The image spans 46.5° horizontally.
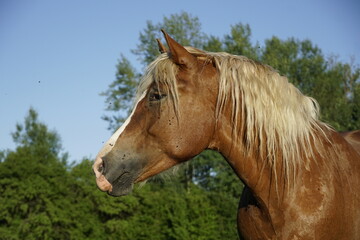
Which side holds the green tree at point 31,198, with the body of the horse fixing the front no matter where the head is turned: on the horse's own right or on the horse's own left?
on the horse's own right

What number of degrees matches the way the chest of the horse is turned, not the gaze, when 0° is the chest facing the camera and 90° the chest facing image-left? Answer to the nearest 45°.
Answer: approximately 90°
